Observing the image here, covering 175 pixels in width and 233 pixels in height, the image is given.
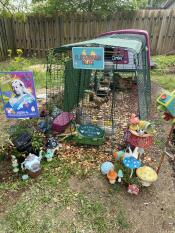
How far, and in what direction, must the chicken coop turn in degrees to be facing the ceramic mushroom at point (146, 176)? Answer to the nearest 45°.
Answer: approximately 45° to its left

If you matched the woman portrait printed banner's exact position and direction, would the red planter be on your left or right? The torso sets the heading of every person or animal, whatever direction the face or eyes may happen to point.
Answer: on your left

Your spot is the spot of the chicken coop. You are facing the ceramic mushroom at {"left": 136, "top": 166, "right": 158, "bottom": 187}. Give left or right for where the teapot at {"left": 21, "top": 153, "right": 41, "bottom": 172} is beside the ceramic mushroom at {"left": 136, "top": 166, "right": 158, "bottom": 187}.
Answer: right

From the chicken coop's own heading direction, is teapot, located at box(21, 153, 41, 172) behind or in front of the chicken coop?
in front

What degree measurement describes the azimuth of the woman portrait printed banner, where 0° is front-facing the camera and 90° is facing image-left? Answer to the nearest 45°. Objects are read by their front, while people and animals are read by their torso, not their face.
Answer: approximately 0°

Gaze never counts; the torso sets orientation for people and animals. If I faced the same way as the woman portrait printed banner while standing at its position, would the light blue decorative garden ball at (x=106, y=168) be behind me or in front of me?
in front

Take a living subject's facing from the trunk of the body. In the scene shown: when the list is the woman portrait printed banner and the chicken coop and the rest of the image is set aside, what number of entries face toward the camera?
2

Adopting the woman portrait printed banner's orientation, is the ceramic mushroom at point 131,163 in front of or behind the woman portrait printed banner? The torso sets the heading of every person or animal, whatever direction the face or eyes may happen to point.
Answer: in front
